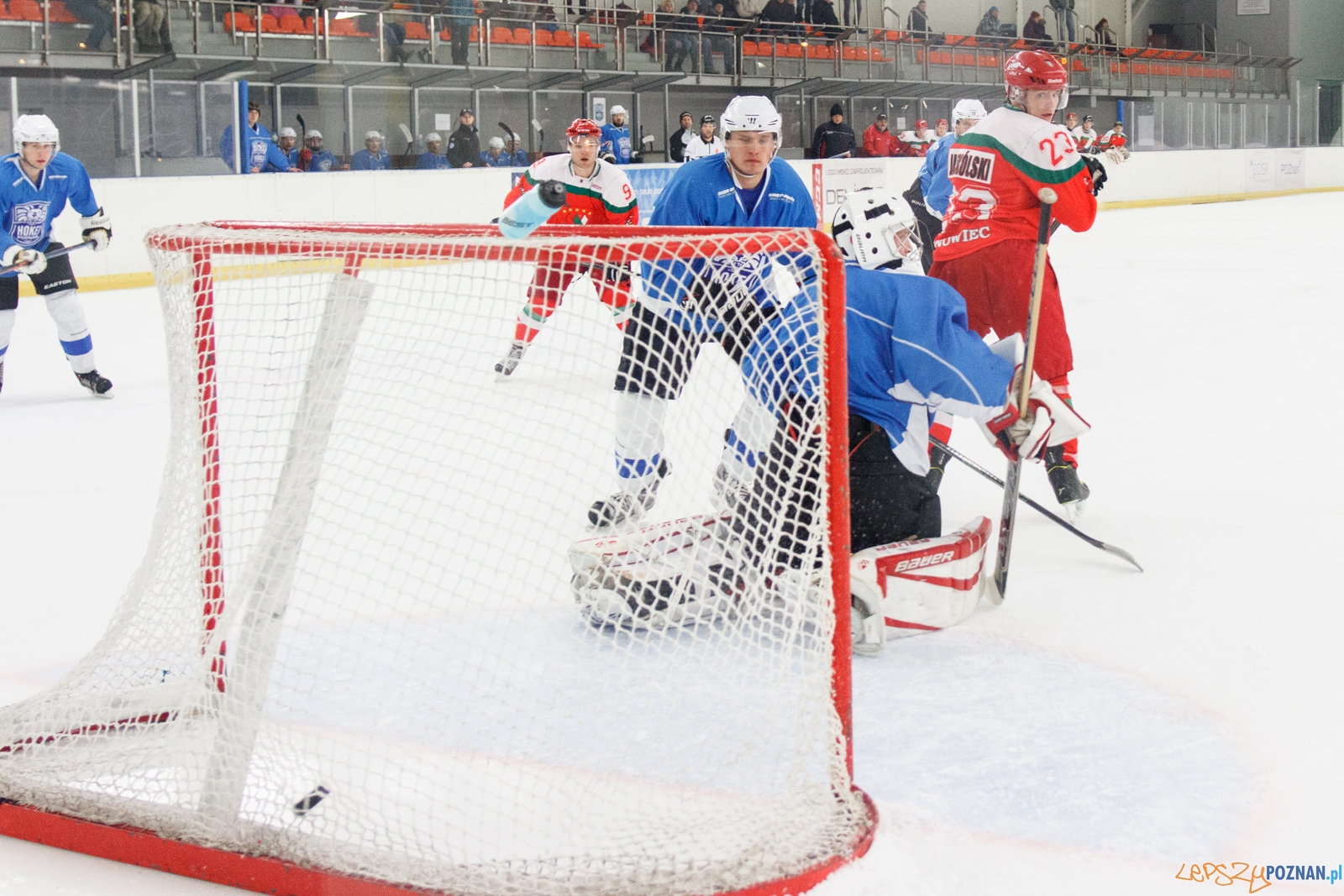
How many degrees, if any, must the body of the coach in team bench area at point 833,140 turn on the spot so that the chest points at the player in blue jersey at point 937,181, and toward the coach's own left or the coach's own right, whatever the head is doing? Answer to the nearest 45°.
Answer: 0° — they already face them

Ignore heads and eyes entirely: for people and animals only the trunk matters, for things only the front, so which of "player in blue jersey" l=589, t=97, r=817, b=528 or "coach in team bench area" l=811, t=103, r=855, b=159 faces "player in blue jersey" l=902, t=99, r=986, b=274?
the coach in team bench area

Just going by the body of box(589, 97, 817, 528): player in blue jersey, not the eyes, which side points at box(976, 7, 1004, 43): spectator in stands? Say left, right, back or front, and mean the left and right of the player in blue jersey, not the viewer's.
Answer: back

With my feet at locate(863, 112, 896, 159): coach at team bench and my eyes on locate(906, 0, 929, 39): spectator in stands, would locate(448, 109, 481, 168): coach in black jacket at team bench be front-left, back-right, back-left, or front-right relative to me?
back-left

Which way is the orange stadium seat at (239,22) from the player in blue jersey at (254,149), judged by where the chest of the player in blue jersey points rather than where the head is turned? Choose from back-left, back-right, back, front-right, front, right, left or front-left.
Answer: back

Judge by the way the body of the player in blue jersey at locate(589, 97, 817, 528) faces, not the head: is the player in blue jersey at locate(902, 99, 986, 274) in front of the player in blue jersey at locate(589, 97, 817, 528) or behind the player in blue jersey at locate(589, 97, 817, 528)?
behind

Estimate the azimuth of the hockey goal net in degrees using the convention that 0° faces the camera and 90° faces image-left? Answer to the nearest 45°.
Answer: approximately 225°

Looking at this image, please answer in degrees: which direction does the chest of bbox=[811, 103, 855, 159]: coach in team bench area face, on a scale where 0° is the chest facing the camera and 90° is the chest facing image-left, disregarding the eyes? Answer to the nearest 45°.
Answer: approximately 0°

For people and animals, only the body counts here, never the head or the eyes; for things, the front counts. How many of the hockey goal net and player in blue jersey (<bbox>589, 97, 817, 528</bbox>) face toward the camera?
1

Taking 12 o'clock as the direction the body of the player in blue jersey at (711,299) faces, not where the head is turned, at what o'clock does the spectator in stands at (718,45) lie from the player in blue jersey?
The spectator in stands is roughly at 6 o'clock from the player in blue jersey.
